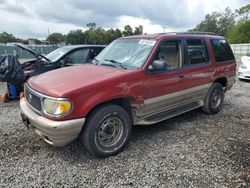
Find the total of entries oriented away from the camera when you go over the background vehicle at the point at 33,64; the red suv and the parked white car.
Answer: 0

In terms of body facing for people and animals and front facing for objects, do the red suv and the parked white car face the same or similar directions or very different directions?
same or similar directions

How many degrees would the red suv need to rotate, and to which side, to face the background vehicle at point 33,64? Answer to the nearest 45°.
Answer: approximately 90° to its right

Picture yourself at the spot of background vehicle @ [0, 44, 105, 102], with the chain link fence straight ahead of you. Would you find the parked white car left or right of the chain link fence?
right

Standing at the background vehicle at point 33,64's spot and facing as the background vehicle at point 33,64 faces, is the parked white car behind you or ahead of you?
behind

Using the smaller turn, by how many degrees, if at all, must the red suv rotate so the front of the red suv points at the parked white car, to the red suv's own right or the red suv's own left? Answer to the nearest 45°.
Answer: approximately 180°

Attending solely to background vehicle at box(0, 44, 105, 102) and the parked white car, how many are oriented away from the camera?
0

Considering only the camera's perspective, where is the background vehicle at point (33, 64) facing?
facing the viewer and to the left of the viewer

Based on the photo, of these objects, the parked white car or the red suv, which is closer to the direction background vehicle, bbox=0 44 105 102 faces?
the red suv
